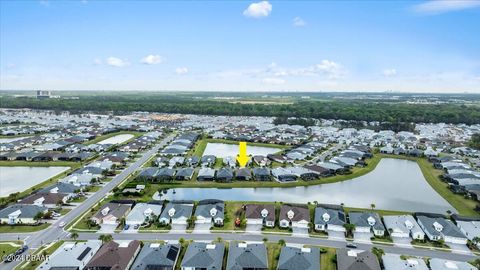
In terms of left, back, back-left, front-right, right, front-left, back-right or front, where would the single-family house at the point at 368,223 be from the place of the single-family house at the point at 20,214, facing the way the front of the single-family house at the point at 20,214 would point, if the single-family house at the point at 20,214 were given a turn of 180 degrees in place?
back-right

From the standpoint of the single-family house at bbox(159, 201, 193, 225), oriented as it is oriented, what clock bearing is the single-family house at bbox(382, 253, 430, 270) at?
the single-family house at bbox(382, 253, 430, 270) is roughly at 10 o'clock from the single-family house at bbox(159, 201, 193, 225).

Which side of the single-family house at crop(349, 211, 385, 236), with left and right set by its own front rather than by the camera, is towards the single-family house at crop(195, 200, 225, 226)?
right

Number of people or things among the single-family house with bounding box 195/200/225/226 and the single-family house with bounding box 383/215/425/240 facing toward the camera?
2

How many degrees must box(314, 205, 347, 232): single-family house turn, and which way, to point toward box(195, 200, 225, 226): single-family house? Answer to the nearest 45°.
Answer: approximately 90° to its right

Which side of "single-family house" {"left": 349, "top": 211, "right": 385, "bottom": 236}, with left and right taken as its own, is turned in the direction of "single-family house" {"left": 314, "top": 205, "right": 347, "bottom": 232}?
right
